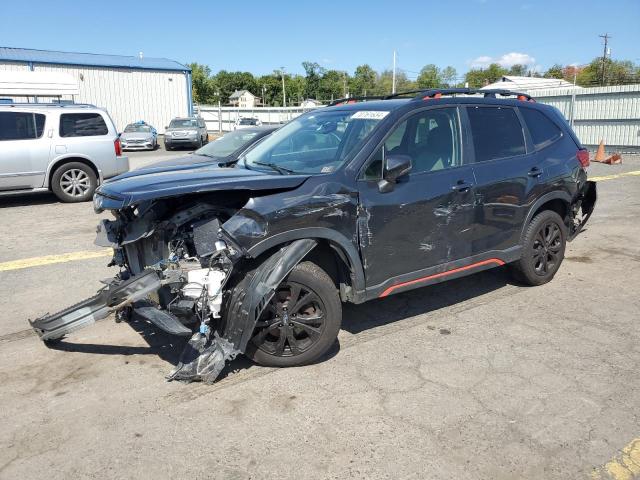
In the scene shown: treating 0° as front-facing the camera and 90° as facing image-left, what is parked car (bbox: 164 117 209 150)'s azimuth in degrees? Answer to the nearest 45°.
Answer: approximately 0°

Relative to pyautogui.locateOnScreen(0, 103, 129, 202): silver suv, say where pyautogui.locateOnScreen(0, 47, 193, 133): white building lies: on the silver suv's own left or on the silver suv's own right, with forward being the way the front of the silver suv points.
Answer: on the silver suv's own right

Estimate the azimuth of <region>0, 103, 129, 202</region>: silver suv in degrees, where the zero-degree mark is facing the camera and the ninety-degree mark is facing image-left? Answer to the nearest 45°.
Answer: approximately 90°

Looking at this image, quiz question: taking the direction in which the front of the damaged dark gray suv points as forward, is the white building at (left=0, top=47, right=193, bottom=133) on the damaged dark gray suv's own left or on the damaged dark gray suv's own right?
on the damaged dark gray suv's own right

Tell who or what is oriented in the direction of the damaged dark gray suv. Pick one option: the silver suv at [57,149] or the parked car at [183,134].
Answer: the parked car

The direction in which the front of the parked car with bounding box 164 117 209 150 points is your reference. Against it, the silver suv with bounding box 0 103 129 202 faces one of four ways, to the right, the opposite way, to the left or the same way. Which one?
to the right

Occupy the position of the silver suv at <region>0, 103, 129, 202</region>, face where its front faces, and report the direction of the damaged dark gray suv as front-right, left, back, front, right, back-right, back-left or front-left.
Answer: left

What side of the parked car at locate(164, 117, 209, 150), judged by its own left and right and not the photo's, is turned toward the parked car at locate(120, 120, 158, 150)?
right

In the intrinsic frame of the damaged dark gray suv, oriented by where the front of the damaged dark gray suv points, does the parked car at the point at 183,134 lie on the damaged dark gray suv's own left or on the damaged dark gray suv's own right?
on the damaged dark gray suv's own right

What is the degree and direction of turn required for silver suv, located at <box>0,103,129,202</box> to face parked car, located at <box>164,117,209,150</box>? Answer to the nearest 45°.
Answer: approximately 90° to its right

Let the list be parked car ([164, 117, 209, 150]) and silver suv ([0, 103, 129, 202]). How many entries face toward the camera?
1

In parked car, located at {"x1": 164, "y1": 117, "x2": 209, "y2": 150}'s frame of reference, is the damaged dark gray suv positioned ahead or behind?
ahead

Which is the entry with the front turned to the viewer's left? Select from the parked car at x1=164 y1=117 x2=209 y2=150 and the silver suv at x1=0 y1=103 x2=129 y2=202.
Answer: the silver suv

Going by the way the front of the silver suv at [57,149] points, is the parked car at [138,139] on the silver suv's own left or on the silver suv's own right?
on the silver suv's own right
